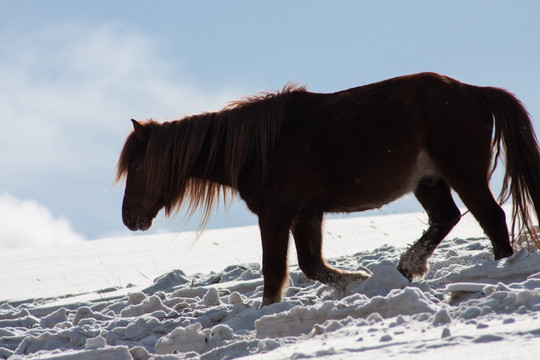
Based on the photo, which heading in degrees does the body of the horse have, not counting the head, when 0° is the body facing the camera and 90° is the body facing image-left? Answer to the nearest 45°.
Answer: approximately 90°
